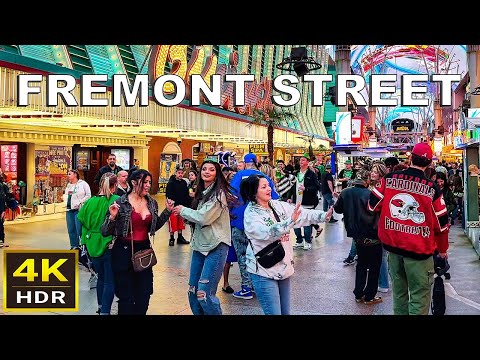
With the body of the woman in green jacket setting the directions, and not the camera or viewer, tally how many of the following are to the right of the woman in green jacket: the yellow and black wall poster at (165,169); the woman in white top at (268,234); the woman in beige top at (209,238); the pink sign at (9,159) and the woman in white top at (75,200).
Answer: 2

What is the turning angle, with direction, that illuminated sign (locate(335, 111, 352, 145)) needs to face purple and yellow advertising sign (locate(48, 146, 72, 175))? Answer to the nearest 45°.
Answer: approximately 45° to its right

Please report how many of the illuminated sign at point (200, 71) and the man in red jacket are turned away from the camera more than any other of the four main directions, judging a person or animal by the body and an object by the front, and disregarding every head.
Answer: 1

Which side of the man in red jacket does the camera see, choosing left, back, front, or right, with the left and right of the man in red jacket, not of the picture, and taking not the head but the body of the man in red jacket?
back

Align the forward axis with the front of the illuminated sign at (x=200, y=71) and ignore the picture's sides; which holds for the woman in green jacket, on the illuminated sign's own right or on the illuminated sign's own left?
on the illuminated sign's own right

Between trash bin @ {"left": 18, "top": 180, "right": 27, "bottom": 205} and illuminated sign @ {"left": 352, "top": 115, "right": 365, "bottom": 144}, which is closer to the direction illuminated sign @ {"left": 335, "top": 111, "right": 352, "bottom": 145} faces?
the trash bin

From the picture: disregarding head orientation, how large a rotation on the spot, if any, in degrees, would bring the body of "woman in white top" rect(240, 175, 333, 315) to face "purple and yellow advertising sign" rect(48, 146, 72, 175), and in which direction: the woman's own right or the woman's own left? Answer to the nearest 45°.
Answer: approximately 180°

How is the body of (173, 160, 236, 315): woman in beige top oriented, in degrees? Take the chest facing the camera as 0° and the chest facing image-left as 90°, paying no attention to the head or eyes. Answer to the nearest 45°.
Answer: approximately 45°

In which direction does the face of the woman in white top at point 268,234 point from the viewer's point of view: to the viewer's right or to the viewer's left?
to the viewer's right
